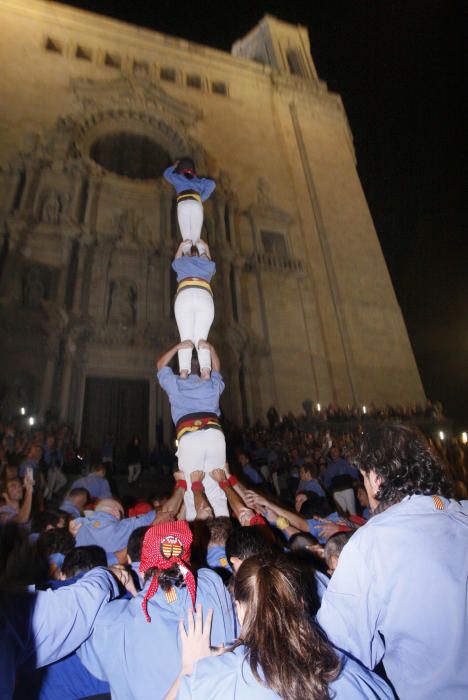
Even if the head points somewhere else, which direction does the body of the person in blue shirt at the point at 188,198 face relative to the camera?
away from the camera

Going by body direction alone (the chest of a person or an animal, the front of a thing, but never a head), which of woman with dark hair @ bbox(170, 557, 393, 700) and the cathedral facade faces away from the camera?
the woman with dark hair

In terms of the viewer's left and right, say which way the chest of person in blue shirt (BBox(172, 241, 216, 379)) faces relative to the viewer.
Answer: facing away from the viewer

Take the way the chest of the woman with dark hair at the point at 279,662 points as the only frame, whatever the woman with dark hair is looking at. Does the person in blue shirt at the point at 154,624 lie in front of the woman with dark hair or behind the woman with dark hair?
in front

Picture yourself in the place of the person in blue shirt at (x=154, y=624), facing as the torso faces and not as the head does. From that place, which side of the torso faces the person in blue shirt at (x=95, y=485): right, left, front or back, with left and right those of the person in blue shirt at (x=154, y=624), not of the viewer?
front

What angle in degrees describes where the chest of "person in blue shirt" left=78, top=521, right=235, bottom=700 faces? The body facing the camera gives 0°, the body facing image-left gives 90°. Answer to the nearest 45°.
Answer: approximately 180°

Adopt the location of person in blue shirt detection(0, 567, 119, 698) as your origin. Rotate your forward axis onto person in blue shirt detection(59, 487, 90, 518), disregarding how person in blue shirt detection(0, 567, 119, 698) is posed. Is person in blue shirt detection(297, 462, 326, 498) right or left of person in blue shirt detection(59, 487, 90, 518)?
right

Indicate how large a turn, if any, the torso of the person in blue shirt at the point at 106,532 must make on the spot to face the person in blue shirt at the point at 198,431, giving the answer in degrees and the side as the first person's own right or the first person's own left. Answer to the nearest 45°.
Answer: approximately 45° to the first person's own right

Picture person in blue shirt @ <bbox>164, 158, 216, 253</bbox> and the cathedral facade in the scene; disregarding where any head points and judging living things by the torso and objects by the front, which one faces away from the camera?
the person in blue shirt

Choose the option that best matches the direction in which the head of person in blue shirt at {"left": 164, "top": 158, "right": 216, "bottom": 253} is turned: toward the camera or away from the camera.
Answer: away from the camera

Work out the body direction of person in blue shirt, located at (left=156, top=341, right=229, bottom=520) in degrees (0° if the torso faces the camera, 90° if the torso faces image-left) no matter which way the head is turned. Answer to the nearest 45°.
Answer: approximately 180°

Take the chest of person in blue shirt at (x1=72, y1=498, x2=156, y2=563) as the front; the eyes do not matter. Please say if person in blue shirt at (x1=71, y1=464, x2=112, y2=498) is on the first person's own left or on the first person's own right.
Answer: on the first person's own left

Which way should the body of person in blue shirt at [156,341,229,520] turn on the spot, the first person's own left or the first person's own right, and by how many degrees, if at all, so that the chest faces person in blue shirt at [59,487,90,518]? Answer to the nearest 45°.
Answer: approximately 45° to the first person's own left

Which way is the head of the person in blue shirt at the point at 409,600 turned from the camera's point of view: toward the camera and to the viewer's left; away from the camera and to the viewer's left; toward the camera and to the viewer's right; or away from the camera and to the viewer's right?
away from the camera and to the viewer's left
